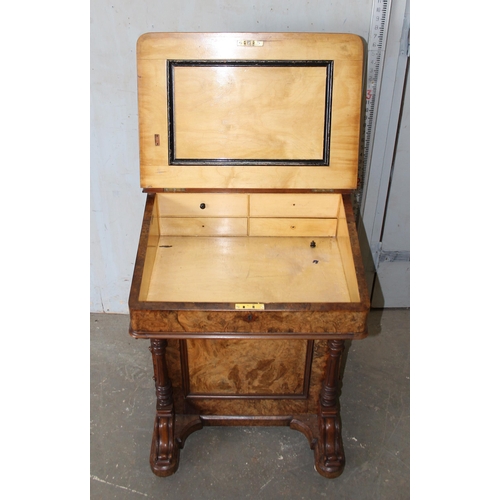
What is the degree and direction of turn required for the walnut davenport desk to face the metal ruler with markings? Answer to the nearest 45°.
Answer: approximately 135° to its left

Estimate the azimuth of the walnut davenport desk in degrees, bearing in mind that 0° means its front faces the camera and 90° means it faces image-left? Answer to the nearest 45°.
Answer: approximately 0°
